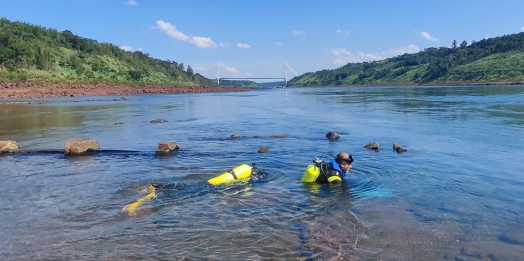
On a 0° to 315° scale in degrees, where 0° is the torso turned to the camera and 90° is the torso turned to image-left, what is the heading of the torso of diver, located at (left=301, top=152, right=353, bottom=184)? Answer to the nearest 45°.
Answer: approximately 270°

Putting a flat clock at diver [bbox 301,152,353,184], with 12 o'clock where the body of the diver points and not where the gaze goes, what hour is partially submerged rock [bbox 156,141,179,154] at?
The partially submerged rock is roughly at 7 o'clock from the diver.

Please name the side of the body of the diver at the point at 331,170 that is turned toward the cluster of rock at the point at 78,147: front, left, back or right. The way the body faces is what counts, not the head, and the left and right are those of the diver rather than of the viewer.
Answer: back

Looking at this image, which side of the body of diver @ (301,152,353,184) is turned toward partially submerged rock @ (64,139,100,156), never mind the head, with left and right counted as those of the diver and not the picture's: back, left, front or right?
back

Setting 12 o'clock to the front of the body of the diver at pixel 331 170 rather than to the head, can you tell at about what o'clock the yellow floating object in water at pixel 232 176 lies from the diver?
The yellow floating object in water is roughly at 6 o'clock from the diver.

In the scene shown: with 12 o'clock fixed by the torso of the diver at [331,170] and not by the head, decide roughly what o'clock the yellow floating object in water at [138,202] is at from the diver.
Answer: The yellow floating object in water is roughly at 5 o'clock from the diver.

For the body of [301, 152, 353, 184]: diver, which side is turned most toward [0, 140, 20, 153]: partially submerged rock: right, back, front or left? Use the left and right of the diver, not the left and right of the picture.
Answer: back
